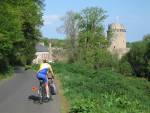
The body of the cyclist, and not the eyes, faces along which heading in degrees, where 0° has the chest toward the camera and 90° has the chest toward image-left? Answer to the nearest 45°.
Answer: approximately 225°
